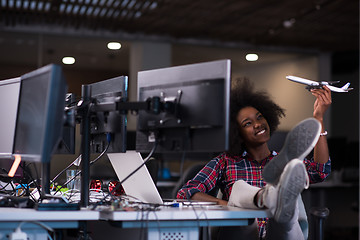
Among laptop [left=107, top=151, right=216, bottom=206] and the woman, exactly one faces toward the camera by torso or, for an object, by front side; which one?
the woman

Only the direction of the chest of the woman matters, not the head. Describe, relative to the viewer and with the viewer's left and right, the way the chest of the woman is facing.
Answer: facing the viewer

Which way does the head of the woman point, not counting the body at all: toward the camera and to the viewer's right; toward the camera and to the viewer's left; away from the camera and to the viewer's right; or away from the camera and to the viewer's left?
toward the camera and to the viewer's right

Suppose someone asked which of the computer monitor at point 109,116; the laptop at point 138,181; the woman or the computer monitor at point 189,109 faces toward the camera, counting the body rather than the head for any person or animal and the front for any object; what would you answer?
the woman

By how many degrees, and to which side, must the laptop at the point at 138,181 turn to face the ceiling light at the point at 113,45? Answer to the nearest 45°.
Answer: approximately 45° to its left

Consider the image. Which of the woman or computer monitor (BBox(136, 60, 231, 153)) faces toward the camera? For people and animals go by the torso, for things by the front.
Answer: the woman

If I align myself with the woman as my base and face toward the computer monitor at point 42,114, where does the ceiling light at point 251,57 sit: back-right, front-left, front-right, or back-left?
back-right

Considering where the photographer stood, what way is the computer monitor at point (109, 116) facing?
facing away from the viewer and to the right of the viewer

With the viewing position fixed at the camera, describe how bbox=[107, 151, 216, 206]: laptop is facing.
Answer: facing away from the viewer and to the right of the viewer

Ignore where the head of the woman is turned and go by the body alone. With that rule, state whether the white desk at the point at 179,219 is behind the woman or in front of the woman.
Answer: in front

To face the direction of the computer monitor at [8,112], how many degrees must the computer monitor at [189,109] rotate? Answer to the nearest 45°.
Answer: approximately 135° to its left

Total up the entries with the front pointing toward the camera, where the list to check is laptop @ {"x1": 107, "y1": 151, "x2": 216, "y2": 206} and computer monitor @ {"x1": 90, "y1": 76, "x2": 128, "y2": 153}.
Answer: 0

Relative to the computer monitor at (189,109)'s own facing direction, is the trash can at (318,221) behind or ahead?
ahead
